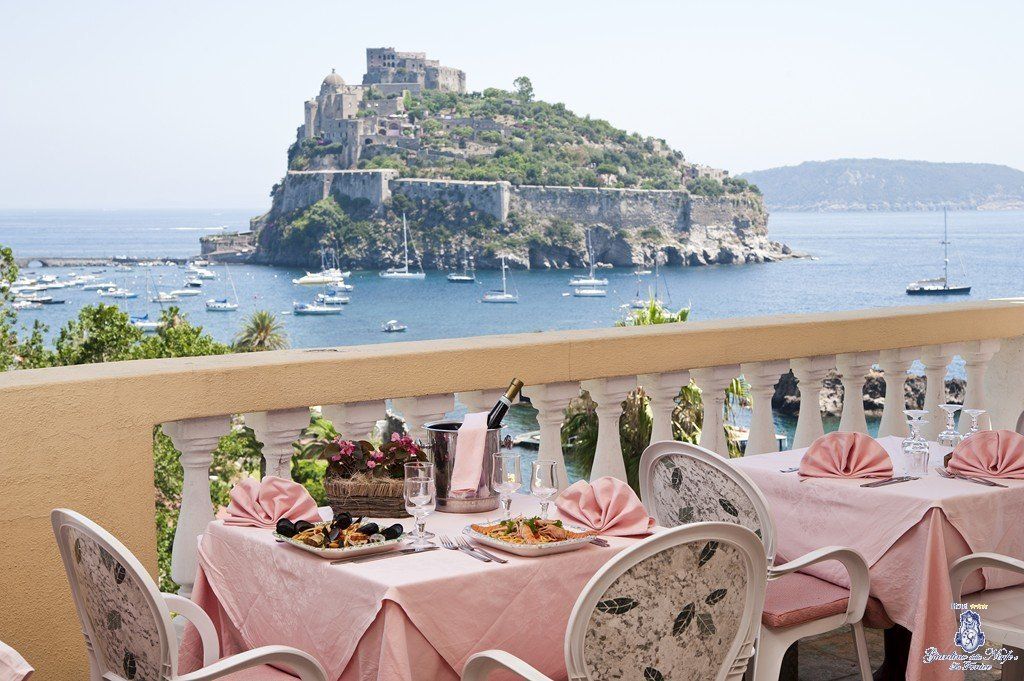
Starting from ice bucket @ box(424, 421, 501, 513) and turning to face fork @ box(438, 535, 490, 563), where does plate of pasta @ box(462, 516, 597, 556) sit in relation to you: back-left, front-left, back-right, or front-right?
front-left

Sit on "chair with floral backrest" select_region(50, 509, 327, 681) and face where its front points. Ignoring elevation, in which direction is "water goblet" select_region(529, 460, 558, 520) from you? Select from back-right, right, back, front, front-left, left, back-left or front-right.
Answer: front-right

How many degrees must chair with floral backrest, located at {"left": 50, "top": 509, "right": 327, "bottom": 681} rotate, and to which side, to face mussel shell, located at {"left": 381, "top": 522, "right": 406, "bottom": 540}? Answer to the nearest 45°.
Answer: approximately 45° to its right

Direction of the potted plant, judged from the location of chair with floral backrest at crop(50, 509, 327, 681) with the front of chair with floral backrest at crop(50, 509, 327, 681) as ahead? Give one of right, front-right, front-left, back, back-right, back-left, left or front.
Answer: front

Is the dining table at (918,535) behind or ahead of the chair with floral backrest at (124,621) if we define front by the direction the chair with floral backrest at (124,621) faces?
ahead

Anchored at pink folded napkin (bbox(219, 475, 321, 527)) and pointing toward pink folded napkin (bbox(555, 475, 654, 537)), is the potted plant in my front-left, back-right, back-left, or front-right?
front-left

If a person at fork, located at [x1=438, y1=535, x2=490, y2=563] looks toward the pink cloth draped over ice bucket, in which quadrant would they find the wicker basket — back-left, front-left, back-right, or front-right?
front-left

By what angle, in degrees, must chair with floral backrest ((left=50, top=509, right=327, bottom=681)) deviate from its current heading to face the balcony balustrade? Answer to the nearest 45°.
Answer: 0° — it already faces it

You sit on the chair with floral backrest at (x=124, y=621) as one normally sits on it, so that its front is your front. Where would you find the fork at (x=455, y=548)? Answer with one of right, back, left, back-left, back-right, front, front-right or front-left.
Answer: front-right

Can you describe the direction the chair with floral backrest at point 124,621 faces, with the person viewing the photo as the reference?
facing away from the viewer and to the right of the viewer

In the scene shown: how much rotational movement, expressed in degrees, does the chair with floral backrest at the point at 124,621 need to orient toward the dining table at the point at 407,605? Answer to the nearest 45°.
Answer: approximately 45° to its right

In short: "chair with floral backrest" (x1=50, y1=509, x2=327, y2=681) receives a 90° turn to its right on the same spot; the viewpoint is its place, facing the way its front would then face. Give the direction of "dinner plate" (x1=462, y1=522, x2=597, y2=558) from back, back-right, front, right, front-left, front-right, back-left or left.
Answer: front-left

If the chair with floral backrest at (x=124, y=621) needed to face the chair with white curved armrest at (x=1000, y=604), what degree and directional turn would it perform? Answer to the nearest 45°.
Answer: approximately 45° to its right

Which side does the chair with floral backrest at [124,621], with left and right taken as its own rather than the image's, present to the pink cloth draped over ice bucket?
front

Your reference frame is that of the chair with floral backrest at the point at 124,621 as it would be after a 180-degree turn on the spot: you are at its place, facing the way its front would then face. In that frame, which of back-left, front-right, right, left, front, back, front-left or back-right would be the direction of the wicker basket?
back

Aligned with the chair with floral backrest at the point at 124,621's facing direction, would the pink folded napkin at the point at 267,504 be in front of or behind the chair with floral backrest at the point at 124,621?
in front
